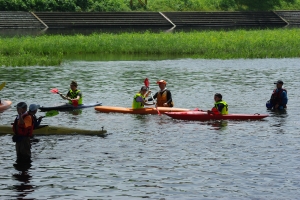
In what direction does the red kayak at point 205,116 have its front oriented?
to the viewer's left

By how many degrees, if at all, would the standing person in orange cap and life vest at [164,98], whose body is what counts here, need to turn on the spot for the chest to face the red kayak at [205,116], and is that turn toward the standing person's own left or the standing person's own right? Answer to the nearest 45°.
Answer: approximately 90° to the standing person's own left

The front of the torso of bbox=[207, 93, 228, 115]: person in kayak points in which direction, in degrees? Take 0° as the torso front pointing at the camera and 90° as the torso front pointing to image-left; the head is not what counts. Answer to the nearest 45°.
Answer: approximately 90°

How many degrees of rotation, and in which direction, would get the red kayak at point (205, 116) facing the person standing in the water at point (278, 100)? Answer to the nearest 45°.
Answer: approximately 135° to its right

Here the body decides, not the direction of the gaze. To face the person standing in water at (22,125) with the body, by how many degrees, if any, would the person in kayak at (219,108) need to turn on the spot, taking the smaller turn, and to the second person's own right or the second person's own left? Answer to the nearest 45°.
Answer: approximately 45° to the second person's own left
